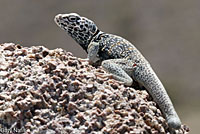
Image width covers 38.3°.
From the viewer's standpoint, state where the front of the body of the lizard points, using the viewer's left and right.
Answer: facing to the left of the viewer
